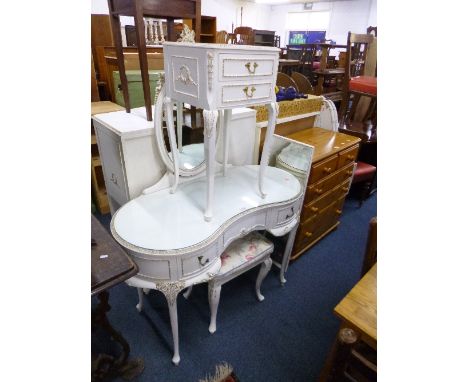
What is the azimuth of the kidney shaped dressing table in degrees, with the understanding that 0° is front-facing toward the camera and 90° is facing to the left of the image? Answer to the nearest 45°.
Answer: approximately 315°

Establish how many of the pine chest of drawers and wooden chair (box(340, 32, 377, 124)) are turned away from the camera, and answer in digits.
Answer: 0

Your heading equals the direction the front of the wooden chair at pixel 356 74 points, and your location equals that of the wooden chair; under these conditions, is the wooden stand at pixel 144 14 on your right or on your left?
on your right

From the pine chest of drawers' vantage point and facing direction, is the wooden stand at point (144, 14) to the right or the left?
on its right

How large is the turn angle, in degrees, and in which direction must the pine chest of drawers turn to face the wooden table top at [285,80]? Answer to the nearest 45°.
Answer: approximately 180°
